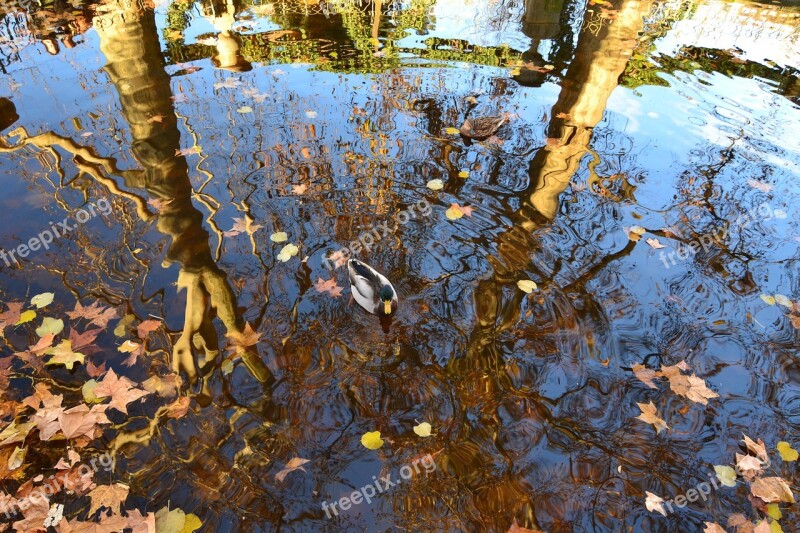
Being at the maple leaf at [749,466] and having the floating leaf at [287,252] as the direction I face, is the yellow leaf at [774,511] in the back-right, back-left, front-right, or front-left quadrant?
back-left

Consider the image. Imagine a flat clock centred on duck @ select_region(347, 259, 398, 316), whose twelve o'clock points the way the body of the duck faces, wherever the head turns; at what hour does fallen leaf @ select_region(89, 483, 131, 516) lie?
The fallen leaf is roughly at 3 o'clock from the duck.

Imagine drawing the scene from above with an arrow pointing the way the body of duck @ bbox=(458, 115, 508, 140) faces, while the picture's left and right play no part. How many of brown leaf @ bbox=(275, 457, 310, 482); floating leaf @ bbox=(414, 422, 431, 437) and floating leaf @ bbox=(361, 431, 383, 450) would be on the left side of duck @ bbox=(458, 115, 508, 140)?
3

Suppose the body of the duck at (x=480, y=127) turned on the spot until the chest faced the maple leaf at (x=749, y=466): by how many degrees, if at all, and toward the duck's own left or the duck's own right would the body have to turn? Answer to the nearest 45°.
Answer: approximately 135° to the duck's own left

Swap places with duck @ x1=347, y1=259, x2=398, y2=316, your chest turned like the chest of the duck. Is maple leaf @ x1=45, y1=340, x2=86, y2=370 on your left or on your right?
on your right

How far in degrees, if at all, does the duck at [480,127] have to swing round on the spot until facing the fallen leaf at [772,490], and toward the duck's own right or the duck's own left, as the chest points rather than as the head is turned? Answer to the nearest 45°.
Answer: approximately 135° to the duck's own left

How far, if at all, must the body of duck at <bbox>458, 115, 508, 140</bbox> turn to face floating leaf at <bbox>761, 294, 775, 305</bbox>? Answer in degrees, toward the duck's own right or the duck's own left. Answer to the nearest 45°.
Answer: approximately 135° to the duck's own left

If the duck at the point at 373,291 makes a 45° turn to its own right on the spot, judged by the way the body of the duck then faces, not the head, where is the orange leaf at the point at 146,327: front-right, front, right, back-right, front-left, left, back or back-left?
right

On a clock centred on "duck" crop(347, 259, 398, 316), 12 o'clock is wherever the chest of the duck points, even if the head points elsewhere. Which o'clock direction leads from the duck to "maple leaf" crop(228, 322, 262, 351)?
The maple leaf is roughly at 4 o'clock from the duck.

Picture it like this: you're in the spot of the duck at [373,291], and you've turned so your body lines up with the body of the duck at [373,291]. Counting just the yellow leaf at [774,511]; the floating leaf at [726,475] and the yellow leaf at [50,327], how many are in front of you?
2

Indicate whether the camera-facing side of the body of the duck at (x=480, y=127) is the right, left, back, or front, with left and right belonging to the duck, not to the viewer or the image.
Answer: left

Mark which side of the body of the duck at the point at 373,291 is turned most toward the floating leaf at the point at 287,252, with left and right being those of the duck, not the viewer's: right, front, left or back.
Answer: back

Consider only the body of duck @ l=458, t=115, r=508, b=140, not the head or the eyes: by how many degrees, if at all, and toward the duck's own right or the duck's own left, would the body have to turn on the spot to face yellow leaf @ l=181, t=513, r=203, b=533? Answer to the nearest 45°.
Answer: approximately 90° to the duck's own left

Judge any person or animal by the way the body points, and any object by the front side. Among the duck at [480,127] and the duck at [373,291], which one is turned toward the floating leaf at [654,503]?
the duck at [373,291]

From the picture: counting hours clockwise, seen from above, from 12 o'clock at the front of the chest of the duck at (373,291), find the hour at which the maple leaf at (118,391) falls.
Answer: The maple leaf is roughly at 4 o'clock from the duck.

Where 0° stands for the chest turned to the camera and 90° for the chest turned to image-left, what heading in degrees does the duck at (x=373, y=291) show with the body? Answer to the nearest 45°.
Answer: approximately 315°
